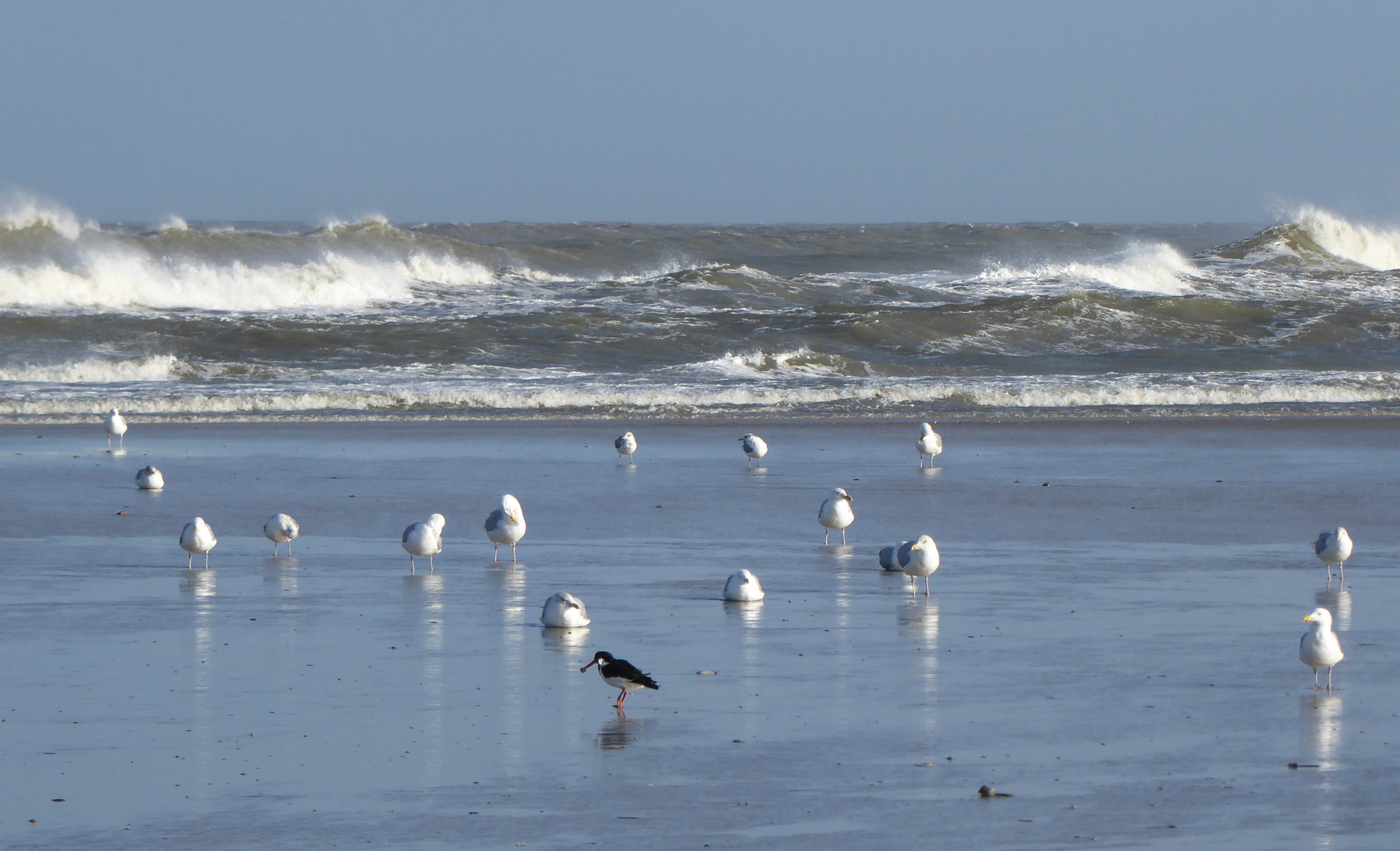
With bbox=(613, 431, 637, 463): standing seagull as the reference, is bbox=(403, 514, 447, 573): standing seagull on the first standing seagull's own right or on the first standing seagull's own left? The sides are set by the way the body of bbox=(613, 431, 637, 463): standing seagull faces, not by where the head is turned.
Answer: on the first standing seagull's own right

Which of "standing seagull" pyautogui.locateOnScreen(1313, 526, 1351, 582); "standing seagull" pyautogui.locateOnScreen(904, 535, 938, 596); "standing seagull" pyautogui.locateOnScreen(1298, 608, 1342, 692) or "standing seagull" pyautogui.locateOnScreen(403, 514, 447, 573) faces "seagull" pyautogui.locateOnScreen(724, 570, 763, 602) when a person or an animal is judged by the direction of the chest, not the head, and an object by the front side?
"standing seagull" pyautogui.locateOnScreen(403, 514, 447, 573)

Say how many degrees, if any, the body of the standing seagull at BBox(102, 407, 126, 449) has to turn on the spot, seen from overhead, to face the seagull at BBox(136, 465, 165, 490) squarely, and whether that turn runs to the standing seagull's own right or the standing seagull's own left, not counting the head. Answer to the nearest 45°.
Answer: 0° — it already faces it

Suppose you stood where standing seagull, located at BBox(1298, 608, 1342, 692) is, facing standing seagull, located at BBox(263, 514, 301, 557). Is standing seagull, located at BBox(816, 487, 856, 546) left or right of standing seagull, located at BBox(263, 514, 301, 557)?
right

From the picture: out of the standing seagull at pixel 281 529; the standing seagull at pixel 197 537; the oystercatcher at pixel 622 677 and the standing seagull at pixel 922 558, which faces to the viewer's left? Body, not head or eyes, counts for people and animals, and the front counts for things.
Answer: the oystercatcher

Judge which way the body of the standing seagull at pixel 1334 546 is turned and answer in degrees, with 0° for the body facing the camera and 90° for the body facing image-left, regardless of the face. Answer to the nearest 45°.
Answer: approximately 315°

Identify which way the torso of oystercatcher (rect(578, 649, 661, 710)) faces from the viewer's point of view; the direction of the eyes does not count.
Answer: to the viewer's left

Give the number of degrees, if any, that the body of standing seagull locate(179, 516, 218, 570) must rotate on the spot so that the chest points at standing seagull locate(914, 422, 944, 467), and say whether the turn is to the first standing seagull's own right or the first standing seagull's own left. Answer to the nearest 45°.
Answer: approximately 135° to the first standing seagull's own left

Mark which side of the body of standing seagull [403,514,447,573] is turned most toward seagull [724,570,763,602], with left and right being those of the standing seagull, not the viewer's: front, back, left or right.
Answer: front

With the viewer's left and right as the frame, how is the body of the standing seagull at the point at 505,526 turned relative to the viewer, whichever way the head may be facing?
facing the viewer and to the right of the viewer
